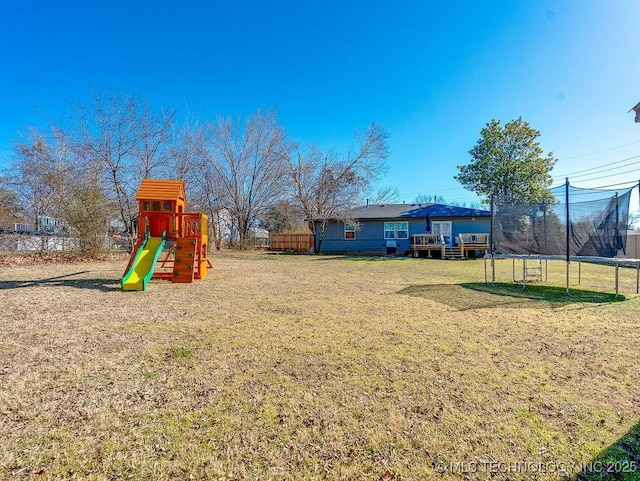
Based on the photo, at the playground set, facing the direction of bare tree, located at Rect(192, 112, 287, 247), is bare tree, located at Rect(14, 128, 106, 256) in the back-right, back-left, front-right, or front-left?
front-left

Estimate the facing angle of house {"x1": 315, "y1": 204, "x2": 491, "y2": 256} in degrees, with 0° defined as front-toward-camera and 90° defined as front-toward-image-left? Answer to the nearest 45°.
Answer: approximately 180°

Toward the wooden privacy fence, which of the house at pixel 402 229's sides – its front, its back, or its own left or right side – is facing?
left

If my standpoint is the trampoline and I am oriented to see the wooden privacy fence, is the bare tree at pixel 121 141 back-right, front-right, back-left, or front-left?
front-left

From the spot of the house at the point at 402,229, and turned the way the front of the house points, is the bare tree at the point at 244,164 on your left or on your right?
on your left

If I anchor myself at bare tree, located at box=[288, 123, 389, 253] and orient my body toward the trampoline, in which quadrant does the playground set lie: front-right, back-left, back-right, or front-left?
front-right

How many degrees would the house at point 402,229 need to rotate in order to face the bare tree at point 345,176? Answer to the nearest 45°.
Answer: approximately 90° to its left

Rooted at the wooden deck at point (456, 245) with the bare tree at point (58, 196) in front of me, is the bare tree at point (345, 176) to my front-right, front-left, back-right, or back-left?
front-right
